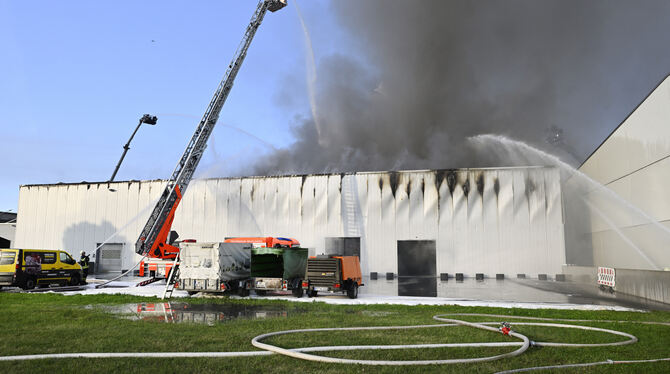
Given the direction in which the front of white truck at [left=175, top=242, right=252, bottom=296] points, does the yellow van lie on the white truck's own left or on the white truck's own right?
on the white truck's own left

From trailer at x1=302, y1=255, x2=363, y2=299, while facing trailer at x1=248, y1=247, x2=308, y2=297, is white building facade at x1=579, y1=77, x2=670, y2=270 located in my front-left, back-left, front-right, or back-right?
back-right

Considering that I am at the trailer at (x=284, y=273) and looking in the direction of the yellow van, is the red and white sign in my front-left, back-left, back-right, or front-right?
back-right
